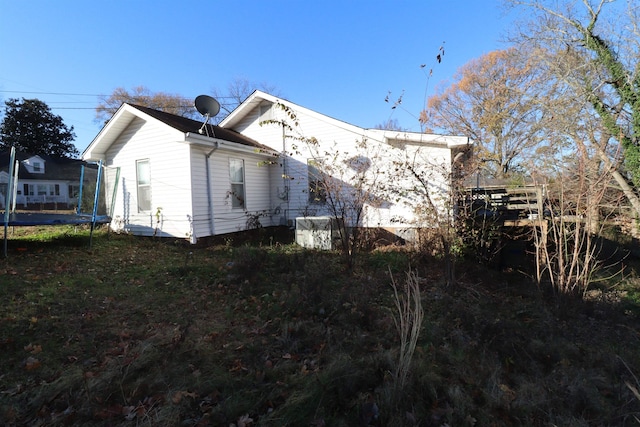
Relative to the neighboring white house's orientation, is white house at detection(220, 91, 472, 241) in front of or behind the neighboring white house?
in front

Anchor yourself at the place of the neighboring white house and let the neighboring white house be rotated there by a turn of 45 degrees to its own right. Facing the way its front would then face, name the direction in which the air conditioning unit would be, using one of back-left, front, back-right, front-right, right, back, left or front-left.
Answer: front-left

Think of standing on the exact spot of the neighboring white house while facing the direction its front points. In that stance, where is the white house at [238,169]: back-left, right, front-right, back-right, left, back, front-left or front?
front

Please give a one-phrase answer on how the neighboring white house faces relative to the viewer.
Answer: facing the viewer

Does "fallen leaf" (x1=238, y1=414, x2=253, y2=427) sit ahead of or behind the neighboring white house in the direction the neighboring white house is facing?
ahead

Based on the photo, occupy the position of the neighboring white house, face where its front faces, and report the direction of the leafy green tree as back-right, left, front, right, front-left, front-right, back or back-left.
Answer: back

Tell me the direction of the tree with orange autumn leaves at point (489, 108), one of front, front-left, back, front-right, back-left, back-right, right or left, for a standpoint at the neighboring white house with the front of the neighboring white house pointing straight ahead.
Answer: front-left

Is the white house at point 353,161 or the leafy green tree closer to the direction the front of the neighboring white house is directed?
the white house

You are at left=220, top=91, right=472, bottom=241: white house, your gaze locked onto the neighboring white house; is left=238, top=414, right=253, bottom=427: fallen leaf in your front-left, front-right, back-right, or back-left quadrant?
back-left

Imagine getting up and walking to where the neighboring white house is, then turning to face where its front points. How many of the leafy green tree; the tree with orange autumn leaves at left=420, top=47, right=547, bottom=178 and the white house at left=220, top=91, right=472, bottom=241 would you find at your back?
1
